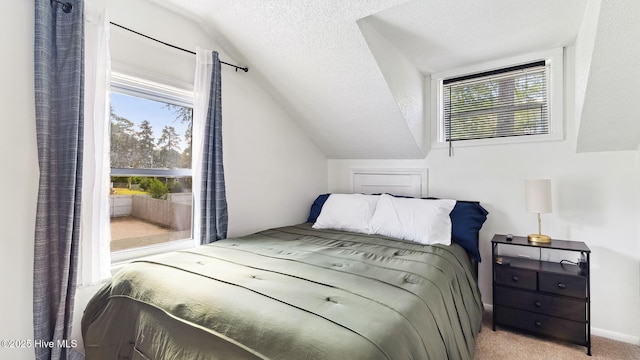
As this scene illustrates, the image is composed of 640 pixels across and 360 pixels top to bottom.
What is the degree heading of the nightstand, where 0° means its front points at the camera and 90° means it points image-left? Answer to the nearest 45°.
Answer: approximately 45°
